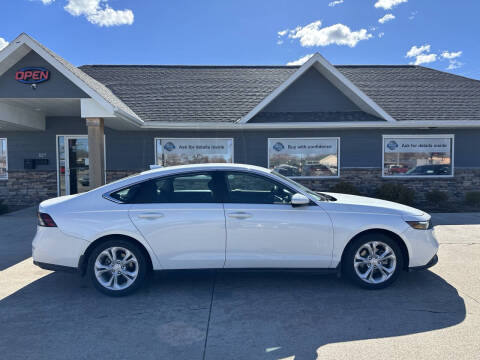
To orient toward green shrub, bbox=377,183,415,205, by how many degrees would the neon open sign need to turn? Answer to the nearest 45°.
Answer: approximately 90° to its left

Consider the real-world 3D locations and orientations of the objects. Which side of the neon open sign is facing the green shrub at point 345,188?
left

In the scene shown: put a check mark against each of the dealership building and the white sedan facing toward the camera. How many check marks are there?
1

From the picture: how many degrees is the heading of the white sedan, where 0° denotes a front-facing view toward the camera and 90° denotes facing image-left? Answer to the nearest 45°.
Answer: approximately 270°

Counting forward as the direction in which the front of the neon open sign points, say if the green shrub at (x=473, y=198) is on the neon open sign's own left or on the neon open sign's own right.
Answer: on the neon open sign's own left

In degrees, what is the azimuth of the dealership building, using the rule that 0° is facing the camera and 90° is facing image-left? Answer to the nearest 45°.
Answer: approximately 0°

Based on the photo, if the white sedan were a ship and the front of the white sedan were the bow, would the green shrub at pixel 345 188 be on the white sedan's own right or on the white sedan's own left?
on the white sedan's own left

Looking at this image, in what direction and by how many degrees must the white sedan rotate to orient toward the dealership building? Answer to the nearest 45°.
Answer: approximately 90° to its left

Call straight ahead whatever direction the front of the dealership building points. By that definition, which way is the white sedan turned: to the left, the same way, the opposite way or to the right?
to the left

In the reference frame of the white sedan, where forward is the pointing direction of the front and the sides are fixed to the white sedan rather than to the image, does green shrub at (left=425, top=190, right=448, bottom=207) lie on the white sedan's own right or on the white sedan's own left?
on the white sedan's own left

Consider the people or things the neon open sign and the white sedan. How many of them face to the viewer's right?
1

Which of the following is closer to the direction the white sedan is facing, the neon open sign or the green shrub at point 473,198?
the green shrub

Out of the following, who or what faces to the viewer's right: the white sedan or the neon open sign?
the white sedan
